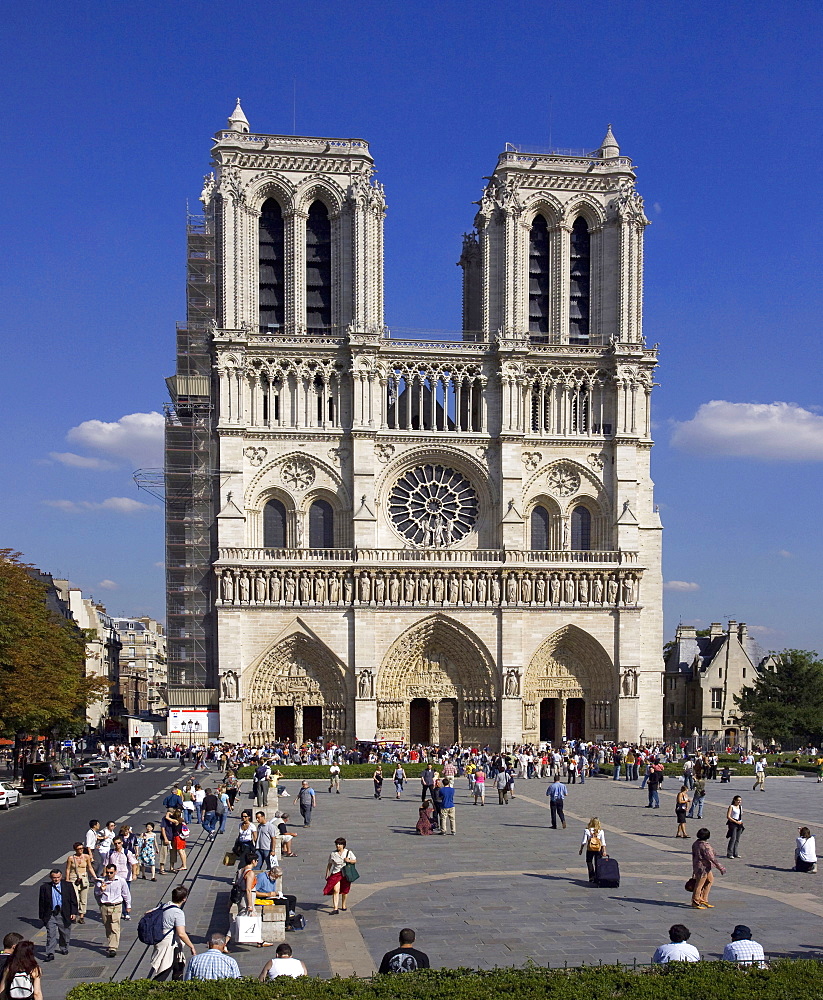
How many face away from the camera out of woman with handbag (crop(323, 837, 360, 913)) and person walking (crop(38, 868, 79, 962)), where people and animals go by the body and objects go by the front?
0

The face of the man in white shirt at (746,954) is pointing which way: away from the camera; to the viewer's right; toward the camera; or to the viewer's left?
away from the camera

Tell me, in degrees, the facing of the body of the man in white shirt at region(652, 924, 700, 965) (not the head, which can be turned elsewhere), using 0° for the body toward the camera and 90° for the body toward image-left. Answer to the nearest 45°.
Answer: approximately 180°

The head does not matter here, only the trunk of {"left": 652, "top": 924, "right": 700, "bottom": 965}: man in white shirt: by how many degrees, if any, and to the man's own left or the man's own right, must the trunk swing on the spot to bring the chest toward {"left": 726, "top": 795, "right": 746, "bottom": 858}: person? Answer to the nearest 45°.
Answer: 0° — they already face them

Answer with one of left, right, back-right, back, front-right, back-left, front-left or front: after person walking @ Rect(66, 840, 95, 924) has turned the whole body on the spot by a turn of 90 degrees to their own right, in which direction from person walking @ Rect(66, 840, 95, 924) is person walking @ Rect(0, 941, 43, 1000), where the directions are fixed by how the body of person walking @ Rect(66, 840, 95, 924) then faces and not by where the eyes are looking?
left

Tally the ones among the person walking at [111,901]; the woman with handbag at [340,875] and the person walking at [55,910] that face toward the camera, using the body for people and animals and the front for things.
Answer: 3

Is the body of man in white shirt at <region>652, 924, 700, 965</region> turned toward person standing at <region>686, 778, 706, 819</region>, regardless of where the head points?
yes

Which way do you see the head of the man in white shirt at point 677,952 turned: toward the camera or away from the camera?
away from the camera
